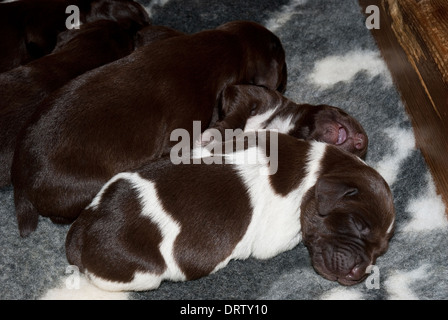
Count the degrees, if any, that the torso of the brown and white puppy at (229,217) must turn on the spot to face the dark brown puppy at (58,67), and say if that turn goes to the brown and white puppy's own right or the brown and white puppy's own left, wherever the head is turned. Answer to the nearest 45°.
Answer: approximately 135° to the brown and white puppy's own left

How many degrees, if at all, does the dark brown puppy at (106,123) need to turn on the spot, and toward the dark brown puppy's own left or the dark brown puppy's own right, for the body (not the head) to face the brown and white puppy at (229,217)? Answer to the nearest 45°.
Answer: approximately 90° to the dark brown puppy's own right

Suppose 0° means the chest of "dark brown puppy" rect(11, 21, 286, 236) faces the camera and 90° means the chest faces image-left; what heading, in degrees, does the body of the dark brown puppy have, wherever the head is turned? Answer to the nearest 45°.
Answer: approximately 225°

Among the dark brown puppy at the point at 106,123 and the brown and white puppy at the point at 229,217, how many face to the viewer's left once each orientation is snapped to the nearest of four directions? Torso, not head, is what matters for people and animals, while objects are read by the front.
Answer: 0

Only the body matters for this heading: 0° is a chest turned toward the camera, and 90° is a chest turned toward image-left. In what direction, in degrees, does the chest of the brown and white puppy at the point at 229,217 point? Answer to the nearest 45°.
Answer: approximately 270°
